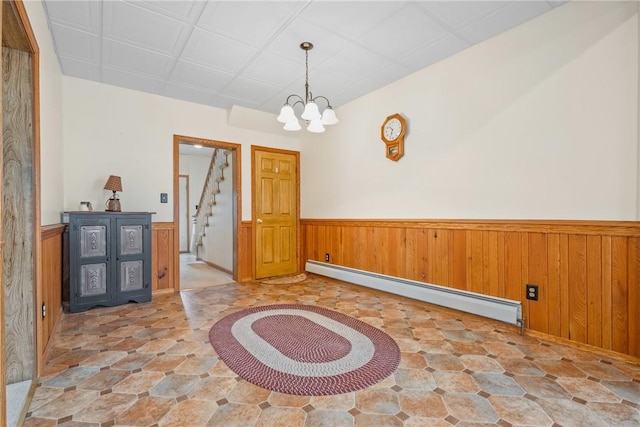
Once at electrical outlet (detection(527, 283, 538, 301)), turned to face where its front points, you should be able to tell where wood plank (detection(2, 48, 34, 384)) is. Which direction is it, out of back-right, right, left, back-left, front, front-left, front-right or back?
front-right

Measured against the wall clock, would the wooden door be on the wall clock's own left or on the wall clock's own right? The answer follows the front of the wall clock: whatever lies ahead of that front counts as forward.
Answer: on the wall clock's own right

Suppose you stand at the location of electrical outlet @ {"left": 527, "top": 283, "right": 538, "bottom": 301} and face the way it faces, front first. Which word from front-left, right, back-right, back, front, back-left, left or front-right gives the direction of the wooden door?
right

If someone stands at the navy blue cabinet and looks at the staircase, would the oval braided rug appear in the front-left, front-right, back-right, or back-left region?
back-right

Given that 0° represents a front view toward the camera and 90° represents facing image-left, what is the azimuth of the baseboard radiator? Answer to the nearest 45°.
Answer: approximately 45°

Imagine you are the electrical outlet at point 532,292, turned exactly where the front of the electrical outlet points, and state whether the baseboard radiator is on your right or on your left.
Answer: on your right

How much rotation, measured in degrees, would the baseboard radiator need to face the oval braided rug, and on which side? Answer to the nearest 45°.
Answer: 0° — it already faces it

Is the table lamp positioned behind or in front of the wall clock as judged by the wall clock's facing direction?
in front

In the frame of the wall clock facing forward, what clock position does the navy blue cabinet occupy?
The navy blue cabinet is roughly at 1 o'clock from the wall clock.

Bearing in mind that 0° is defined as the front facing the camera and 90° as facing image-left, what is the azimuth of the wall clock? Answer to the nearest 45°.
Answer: approximately 45°
